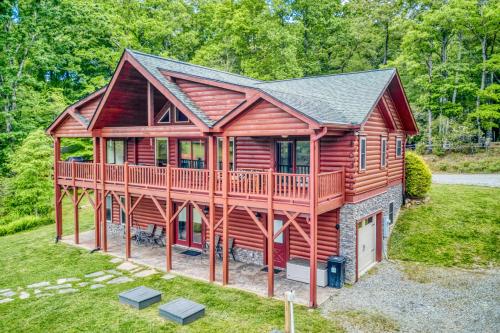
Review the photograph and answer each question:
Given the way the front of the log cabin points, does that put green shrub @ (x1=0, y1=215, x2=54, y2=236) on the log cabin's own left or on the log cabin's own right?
on the log cabin's own right

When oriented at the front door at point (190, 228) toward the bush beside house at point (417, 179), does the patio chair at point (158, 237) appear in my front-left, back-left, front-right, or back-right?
back-left

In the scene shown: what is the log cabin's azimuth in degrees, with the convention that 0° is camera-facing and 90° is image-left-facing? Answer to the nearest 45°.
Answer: approximately 45°

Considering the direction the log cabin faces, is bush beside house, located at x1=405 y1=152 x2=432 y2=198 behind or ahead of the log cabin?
behind

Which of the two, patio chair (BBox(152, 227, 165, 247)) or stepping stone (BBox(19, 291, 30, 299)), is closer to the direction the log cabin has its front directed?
the stepping stone

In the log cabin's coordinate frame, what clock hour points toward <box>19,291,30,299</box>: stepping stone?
The stepping stone is roughly at 1 o'clock from the log cabin.
